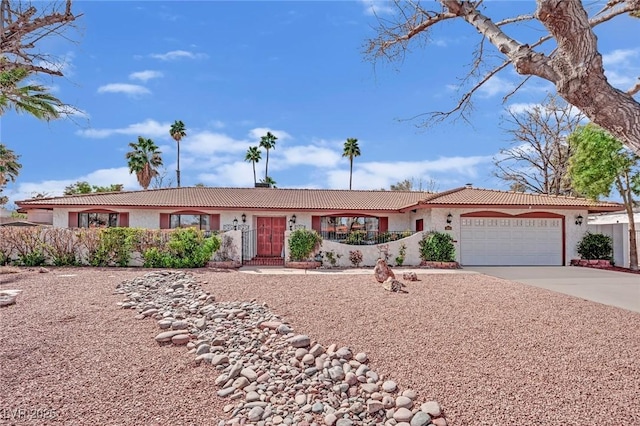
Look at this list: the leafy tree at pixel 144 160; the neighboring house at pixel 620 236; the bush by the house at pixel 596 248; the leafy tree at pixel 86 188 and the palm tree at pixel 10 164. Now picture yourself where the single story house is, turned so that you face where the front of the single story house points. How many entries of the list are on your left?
2

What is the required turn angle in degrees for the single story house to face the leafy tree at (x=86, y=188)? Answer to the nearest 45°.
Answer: approximately 135° to its right

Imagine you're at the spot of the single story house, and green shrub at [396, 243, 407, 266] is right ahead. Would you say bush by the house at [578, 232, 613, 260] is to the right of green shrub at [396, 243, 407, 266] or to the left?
left

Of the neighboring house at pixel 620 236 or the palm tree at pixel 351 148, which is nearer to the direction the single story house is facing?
the neighboring house

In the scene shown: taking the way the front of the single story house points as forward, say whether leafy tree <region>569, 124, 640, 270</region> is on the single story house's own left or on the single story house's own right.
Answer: on the single story house's own left

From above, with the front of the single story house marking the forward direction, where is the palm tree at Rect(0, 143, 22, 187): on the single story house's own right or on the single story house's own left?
on the single story house's own right

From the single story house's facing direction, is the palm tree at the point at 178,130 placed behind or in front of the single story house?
behind

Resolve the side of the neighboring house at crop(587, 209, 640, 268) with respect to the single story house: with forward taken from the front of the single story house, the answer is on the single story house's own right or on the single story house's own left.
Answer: on the single story house's own left

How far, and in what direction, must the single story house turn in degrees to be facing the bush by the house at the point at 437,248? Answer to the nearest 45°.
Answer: approximately 45° to its left

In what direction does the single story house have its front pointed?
toward the camera
